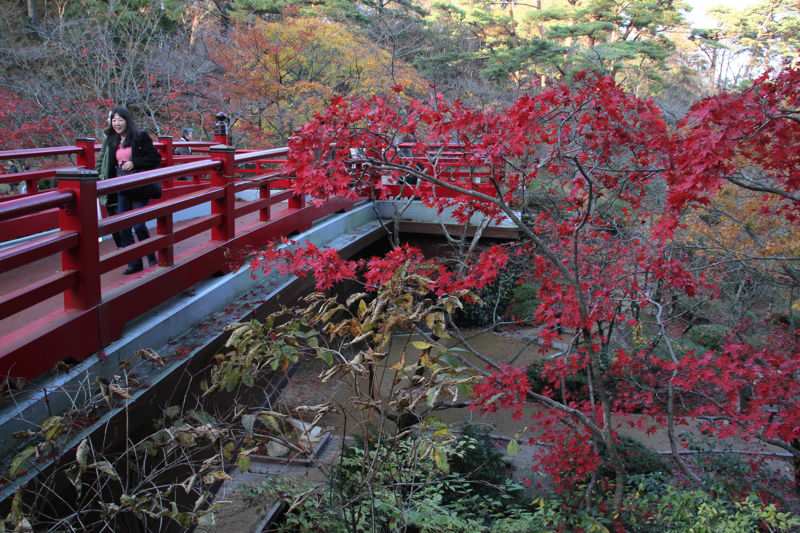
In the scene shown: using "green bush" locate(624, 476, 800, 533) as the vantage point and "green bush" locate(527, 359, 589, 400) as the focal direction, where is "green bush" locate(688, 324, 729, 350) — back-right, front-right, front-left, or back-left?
front-right

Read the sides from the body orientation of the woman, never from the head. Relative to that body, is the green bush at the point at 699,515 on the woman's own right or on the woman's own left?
on the woman's own left

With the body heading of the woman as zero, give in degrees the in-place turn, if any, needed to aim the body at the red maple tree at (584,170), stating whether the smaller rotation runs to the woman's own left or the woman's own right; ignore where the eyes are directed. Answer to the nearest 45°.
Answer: approximately 90° to the woman's own left

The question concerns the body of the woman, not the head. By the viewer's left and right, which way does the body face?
facing the viewer and to the left of the viewer

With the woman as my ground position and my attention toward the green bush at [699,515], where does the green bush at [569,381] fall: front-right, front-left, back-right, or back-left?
front-left

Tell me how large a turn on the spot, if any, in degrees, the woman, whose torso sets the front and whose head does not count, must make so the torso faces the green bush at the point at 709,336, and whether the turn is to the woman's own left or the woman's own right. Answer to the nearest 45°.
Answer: approximately 135° to the woman's own left

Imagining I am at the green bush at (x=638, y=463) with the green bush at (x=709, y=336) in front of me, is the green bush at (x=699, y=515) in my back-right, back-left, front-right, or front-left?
back-right

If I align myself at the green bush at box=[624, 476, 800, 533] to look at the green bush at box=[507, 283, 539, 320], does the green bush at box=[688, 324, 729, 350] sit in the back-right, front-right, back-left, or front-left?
front-right

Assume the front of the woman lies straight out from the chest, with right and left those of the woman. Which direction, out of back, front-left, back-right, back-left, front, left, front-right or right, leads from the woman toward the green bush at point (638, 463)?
back-left
